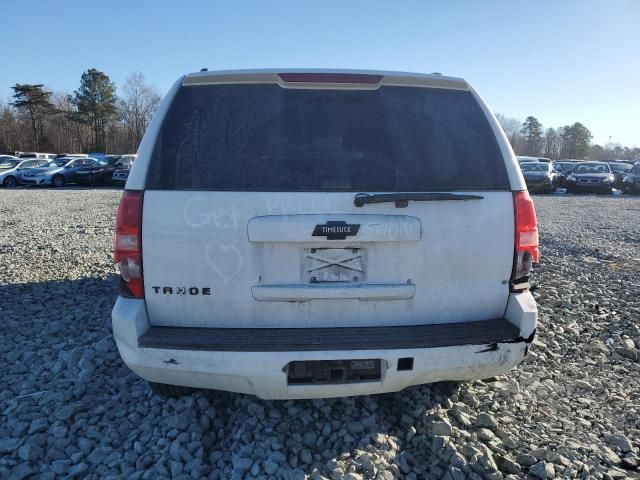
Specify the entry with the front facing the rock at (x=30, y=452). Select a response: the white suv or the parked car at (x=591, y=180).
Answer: the parked car

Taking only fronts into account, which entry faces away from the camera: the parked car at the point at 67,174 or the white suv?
the white suv

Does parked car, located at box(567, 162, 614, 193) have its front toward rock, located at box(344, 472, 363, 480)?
yes

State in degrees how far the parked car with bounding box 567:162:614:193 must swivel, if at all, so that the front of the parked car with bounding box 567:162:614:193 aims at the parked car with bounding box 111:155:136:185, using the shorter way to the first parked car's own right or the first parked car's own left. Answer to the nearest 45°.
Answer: approximately 45° to the first parked car's own right

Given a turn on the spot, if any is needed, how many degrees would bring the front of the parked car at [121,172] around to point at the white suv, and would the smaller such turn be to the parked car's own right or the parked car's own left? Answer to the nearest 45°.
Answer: approximately 45° to the parked car's own left

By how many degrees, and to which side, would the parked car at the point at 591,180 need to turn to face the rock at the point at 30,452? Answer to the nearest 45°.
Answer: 0° — it already faces it

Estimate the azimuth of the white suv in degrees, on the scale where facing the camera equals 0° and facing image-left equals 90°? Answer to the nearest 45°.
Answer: approximately 180°

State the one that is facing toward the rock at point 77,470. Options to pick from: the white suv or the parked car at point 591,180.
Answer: the parked car

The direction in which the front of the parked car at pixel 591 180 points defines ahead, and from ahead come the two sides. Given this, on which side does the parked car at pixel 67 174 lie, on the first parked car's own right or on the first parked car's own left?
on the first parked car's own right
